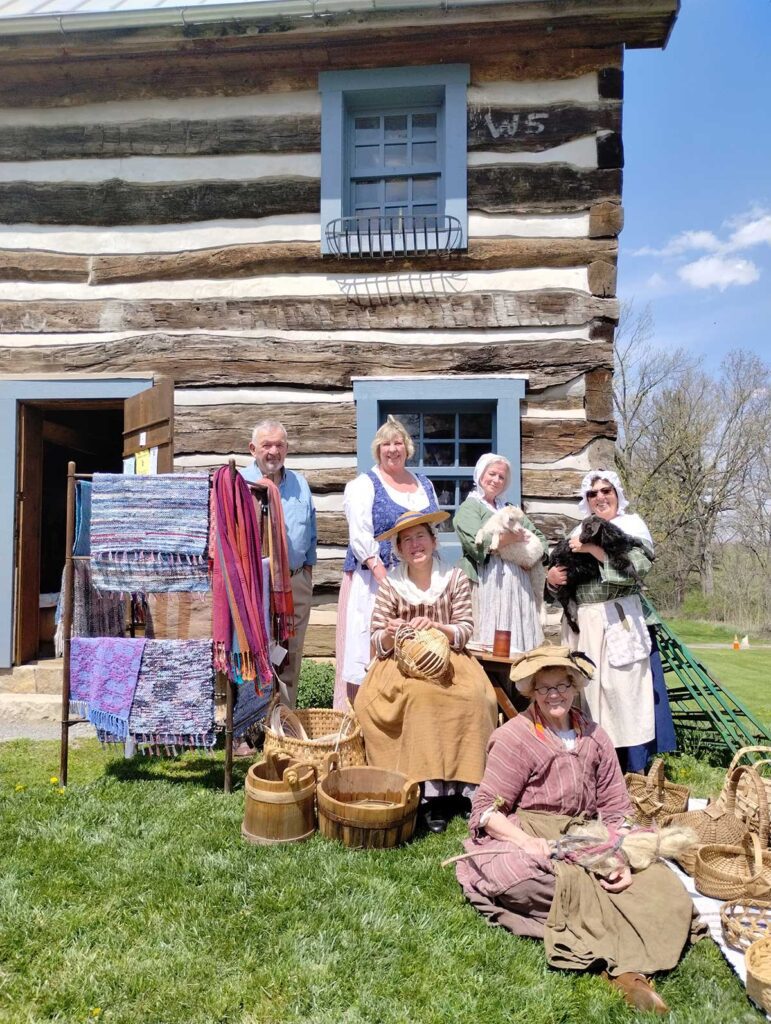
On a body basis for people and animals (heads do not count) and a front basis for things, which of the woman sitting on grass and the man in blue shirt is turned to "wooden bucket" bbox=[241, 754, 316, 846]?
the man in blue shirt

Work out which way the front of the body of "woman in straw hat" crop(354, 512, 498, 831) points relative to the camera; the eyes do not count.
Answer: toward the camera

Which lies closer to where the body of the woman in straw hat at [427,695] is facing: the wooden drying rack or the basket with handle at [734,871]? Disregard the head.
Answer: the basket with handle

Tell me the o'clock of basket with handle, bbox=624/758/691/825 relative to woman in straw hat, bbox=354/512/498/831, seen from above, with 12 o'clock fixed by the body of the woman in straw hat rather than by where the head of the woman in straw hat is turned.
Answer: The basket with handle is roughly at 9 o'clock from the woman in straw hat.

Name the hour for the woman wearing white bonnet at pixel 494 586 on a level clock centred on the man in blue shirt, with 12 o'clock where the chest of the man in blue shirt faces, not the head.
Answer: The woman wearing white bonnet is roughly at 10 o'clock from the man in blue shirt.

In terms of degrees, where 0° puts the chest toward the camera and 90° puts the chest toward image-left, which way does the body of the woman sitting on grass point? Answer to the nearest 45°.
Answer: approximately 315°

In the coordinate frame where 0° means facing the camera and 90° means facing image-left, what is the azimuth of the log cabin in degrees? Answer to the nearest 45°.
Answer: approximately 0°

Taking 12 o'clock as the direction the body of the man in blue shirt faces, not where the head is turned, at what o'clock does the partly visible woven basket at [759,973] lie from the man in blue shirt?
The partly visible woven basket is roughly at 11 o'clock from the man in blue shirt.
